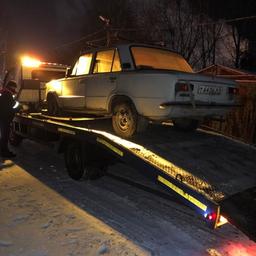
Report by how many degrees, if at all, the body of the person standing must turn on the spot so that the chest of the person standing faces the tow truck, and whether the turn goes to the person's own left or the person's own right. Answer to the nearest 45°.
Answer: approximately 45° to the person's own right

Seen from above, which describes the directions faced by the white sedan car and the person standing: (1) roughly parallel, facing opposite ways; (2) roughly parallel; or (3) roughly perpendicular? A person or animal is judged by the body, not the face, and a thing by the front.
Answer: roughly perpendicular

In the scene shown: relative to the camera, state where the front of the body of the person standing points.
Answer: to the viewer's right

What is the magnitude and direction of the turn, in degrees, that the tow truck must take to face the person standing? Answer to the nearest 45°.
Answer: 0° — it already faces them

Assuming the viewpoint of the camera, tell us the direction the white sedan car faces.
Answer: facing away from the viewer and to the left of the viewer

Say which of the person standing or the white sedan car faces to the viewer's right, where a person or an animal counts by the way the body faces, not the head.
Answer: the person standing

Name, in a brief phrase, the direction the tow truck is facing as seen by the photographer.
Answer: facing away from the viewer and to the left of the viewer

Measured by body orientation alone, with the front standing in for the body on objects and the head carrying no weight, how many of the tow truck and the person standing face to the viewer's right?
1
